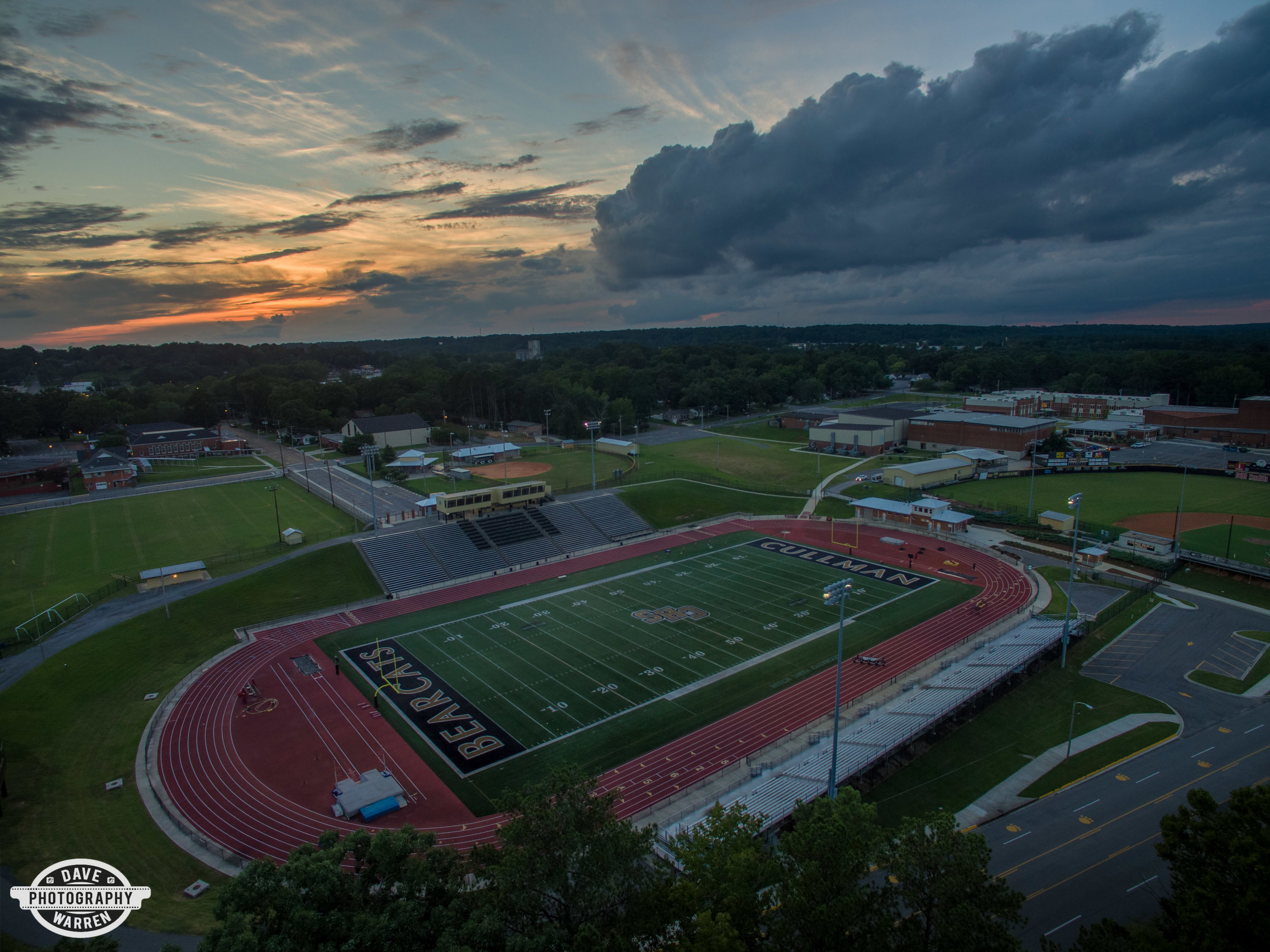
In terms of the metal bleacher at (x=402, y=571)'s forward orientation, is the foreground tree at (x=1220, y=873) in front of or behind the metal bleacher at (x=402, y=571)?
in front

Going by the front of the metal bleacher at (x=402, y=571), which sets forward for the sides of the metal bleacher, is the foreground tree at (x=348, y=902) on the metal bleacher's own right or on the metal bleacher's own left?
on the metal bleacher's own right

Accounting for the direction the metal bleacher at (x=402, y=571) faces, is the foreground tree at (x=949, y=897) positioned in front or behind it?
in front

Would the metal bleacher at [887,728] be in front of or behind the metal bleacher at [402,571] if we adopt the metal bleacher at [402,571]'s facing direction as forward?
in front

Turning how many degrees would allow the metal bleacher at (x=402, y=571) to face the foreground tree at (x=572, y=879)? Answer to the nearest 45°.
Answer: approximately 45° to its right

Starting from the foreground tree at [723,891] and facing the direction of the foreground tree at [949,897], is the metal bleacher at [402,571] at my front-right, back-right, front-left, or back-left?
back-left

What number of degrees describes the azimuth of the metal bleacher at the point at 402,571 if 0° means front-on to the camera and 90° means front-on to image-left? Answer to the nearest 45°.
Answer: approximately 315°
